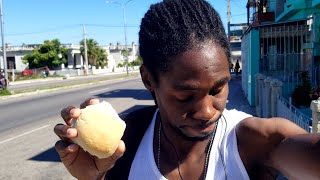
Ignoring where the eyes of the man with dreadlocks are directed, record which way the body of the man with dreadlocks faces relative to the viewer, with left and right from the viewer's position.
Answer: facing the viewer

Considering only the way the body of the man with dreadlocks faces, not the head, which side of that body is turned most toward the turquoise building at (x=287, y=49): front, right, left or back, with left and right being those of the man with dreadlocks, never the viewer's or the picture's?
back

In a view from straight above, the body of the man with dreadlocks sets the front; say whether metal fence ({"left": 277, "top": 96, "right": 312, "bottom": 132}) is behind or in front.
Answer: behind
